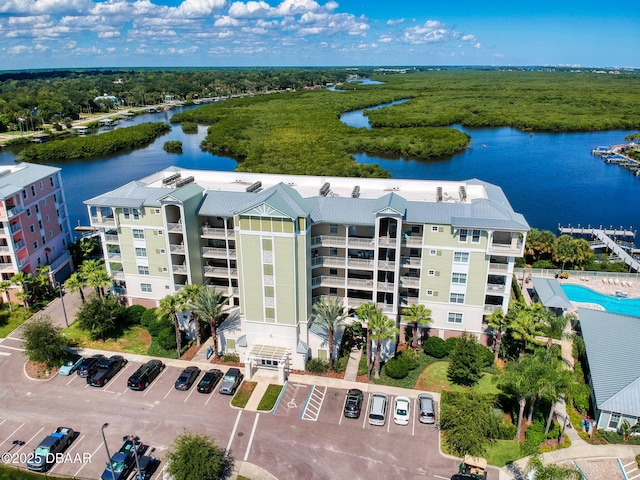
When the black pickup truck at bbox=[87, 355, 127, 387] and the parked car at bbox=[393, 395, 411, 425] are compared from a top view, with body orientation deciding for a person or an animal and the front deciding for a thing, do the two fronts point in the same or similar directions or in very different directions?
same or similar directions

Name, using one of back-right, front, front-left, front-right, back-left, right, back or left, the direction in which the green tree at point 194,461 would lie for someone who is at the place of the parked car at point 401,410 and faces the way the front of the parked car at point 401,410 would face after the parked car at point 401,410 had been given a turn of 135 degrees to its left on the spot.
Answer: front

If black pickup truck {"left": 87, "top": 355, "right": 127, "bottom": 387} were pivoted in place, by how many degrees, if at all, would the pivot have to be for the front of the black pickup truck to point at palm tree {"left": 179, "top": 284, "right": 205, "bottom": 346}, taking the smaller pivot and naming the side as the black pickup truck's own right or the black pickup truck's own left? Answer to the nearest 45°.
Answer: approximately 45° to the black pickup truck's own right

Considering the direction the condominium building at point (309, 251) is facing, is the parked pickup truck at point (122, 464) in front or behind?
in front

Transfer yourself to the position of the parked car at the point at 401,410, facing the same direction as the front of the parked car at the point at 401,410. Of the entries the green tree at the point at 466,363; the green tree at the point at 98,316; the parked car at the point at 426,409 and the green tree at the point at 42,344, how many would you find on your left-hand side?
2

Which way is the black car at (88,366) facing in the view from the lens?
facing away from the viewer and to the right of the viewer

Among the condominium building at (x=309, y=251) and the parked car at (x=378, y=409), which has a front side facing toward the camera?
the condominium building

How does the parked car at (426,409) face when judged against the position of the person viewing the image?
facing away from the viewer

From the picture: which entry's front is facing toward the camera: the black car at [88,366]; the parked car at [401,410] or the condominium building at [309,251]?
the condominium building

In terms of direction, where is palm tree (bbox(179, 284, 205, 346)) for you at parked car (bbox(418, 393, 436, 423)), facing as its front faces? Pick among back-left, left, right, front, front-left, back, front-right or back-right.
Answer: left

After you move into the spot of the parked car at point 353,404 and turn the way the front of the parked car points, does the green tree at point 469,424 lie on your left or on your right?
on your right

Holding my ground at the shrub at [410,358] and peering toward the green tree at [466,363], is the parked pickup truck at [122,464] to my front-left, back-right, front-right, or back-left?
back-right

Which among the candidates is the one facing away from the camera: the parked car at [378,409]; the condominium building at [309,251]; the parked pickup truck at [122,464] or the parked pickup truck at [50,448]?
the parked car at [378,409]

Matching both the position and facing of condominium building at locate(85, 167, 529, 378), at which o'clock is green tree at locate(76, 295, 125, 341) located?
The green tree is roughly at 3 o'clock from the condominium building.

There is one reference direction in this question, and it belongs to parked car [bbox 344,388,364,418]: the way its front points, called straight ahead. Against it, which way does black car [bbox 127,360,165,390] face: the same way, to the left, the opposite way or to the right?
the same way

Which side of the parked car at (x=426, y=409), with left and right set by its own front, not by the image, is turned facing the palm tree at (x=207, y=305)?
left

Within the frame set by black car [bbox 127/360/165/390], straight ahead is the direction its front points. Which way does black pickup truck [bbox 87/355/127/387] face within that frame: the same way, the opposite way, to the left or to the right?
the same way

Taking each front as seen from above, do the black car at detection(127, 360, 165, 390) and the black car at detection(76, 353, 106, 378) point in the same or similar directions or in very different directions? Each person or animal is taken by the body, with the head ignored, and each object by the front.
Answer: same or similar directions

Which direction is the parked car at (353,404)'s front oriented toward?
away from the camera

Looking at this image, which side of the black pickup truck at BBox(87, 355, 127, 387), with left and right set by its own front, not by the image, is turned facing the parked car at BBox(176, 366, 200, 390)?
right

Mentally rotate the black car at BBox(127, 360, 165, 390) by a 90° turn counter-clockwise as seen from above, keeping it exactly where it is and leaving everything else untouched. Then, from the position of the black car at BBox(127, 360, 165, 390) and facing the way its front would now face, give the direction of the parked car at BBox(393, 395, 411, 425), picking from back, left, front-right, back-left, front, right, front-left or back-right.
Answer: back

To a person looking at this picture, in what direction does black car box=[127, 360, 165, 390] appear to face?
facing away from the viewer and to the right of the viewer

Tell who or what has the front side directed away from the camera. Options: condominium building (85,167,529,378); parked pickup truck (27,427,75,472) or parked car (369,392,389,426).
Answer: parked car (369,392,389,426)
